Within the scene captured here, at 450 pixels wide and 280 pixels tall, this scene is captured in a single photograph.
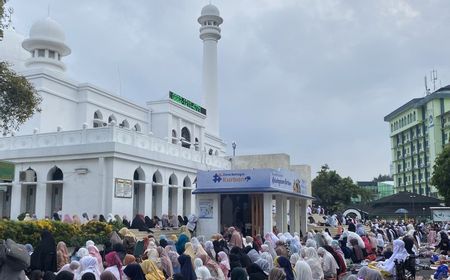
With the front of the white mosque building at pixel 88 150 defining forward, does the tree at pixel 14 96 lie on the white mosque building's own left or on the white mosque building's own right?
on the white mosque building's own right

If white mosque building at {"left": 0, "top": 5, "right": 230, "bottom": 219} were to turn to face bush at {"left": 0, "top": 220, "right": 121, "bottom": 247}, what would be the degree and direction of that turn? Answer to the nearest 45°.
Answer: approximately 45° to its right

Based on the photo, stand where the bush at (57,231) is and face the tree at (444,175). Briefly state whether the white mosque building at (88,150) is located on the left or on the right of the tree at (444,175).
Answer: left

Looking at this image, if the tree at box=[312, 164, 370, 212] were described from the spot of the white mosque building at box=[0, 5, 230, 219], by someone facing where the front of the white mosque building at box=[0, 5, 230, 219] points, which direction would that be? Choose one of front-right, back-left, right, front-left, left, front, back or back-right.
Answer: left

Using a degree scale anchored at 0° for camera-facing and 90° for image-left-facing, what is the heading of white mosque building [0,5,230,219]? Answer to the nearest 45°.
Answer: approximately 315°

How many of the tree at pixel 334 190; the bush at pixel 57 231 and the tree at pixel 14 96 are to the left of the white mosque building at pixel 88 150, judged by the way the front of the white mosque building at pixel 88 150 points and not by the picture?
1

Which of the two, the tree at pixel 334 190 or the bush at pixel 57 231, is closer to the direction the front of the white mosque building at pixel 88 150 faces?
the bush
